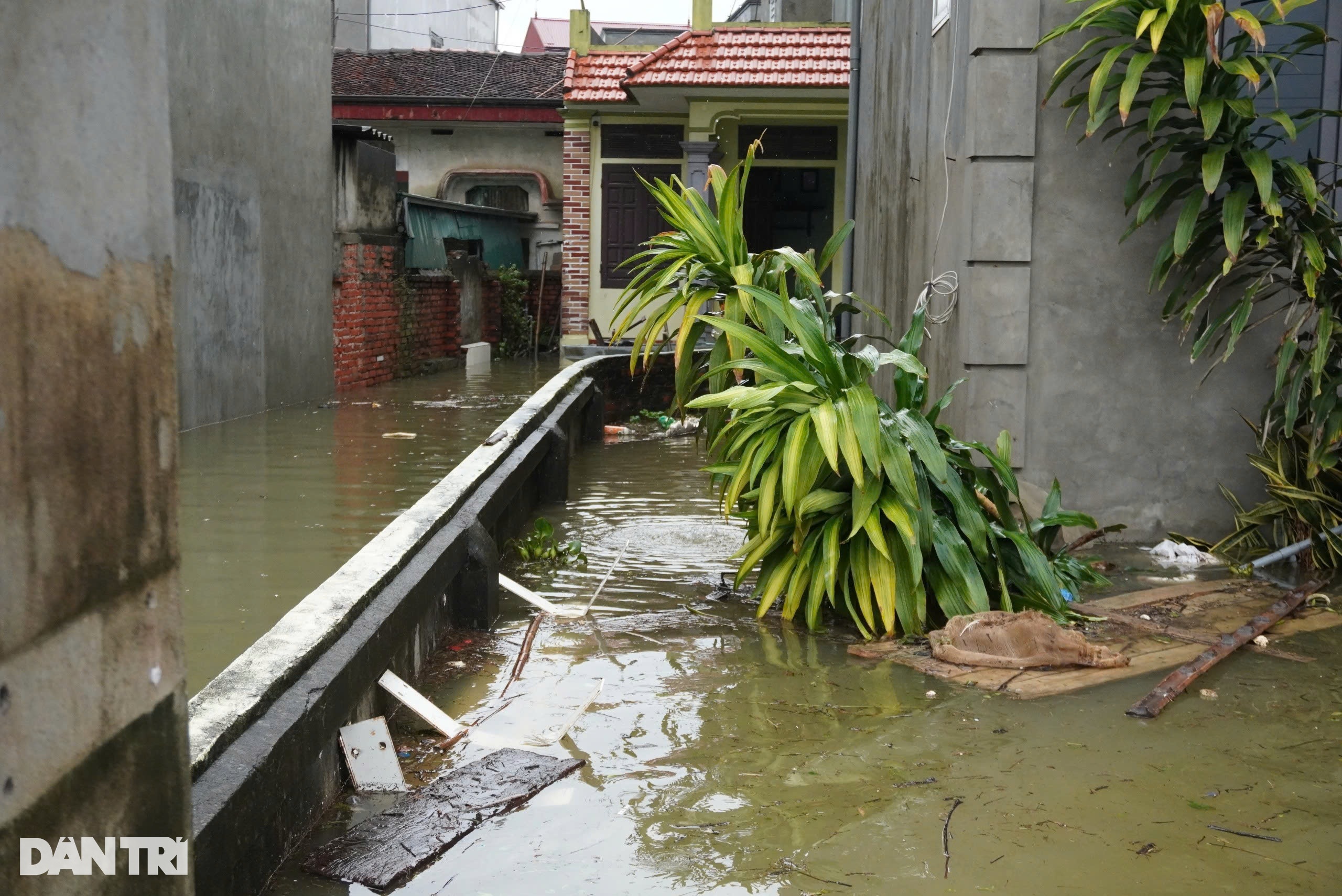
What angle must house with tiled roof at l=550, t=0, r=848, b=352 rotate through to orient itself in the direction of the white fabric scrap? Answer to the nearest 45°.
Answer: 0° — it already faces it

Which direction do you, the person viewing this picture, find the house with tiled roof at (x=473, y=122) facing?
facing the viewer

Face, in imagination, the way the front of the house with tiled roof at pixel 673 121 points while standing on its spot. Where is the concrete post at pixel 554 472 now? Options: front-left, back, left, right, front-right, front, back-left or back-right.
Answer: front

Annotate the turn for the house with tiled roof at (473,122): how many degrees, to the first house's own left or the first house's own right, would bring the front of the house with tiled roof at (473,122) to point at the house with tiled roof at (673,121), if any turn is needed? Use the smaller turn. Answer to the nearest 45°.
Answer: approximately 45° to the first house's own left

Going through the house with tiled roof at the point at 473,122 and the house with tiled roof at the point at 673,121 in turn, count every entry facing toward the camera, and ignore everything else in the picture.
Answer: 2

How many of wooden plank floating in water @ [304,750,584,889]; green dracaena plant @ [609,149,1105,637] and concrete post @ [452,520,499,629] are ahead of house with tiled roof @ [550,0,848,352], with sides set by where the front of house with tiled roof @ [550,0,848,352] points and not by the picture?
3

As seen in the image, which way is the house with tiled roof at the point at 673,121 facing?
toward the camera

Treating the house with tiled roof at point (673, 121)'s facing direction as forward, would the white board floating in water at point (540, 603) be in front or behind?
in front

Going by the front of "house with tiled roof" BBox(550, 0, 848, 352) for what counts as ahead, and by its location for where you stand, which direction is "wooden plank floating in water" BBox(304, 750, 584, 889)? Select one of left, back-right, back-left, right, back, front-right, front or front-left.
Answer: front

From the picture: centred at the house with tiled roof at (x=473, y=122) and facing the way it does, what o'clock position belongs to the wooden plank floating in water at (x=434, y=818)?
The wooden plank floating in water is roughly at 12 o'clock from the house with tiled roof.

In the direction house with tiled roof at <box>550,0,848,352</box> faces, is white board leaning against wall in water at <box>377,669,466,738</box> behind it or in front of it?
in front

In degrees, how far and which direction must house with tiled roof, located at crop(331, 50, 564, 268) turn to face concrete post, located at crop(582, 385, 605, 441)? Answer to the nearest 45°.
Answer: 0° — it already faces it

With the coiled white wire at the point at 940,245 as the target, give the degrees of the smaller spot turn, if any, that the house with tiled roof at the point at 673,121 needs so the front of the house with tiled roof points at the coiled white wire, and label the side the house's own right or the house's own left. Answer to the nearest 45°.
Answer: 0° — it already faces it

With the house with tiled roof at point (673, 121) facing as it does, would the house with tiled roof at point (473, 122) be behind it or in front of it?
behind

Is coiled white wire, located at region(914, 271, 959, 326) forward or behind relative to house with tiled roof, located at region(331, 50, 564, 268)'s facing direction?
forward

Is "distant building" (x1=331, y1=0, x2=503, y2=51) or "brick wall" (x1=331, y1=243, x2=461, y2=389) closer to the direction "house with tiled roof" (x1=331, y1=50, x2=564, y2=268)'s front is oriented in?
the brick wall
